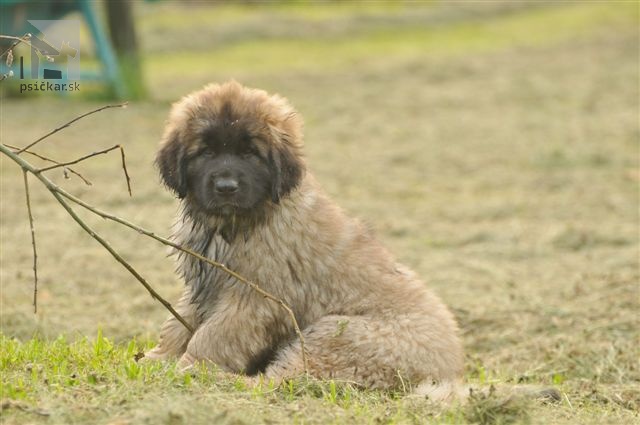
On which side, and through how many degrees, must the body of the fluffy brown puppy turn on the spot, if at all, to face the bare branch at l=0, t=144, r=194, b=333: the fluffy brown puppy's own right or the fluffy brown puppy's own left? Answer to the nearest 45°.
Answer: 0° — it already faces it
